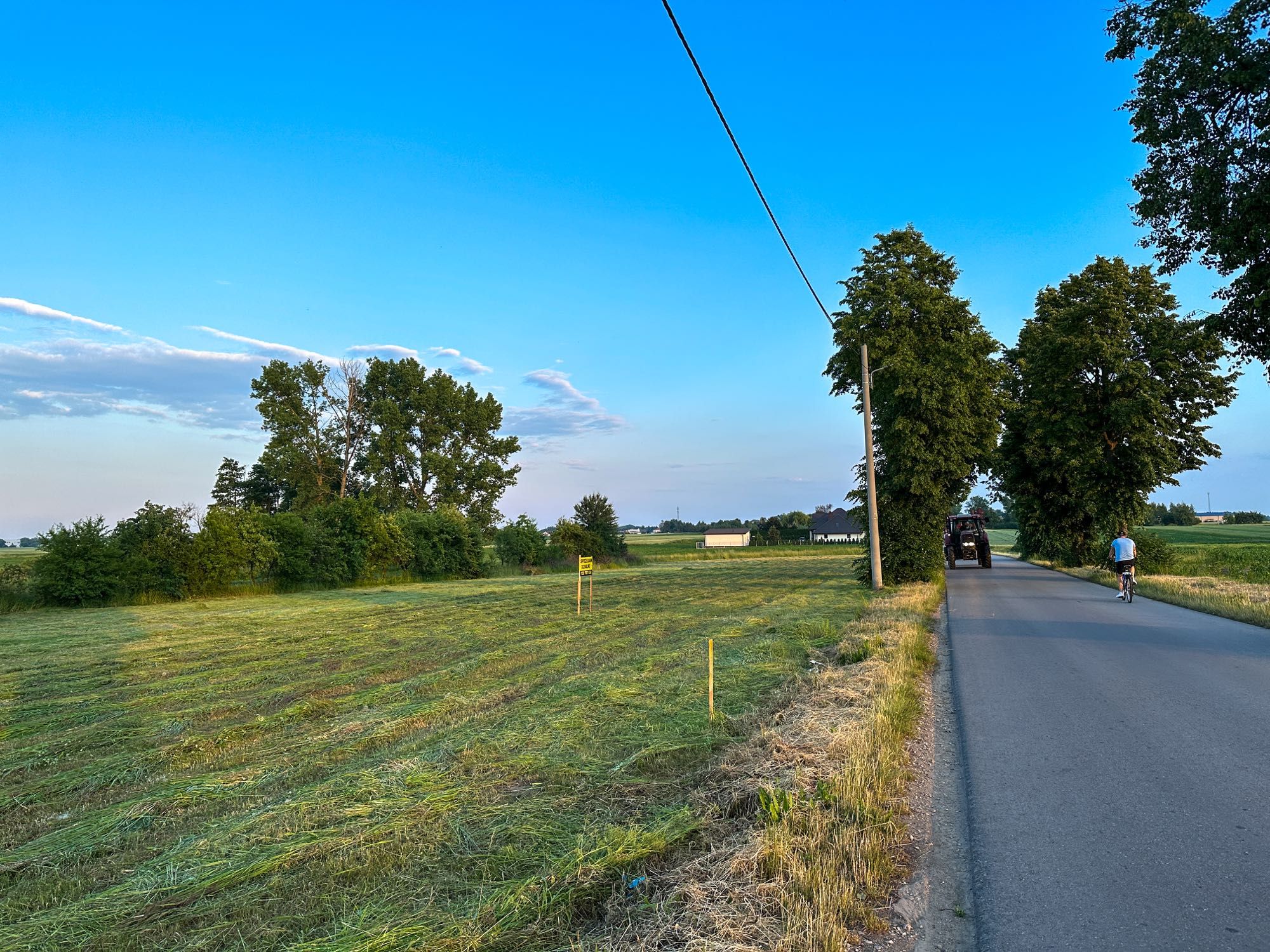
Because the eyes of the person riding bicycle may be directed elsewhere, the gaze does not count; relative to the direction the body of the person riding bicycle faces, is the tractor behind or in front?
in front

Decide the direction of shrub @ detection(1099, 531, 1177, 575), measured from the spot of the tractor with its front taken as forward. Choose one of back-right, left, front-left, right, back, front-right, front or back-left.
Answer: front-left

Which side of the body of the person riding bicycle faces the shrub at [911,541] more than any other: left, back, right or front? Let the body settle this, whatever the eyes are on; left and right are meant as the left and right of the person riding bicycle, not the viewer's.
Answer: front

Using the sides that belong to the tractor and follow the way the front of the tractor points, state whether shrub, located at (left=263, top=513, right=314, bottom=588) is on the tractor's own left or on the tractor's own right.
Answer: on the tractor's own right

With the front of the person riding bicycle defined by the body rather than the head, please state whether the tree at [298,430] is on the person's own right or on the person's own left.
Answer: on the person's own left

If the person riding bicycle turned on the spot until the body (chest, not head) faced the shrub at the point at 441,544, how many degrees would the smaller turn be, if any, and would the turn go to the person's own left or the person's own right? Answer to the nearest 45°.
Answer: approximately 90° to the person's own left

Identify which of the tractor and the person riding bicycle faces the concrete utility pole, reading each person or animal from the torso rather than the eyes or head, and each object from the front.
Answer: the tractor

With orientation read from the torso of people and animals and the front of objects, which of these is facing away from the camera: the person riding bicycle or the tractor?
the person riding bicycle

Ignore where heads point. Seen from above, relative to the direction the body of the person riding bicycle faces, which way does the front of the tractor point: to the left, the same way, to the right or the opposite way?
the opposite way

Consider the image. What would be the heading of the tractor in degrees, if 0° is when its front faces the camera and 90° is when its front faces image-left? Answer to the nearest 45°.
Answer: approximately 0°

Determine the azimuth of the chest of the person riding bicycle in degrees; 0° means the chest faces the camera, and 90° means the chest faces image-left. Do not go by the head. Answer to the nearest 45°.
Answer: approximately 180°

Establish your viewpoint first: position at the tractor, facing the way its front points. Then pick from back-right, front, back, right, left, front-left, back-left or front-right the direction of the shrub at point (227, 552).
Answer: front-right

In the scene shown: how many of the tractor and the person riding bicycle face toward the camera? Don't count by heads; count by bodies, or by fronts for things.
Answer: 1
